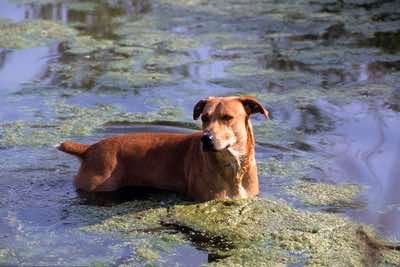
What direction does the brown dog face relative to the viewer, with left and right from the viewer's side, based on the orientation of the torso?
facing the viewer and to the right of the viewer
